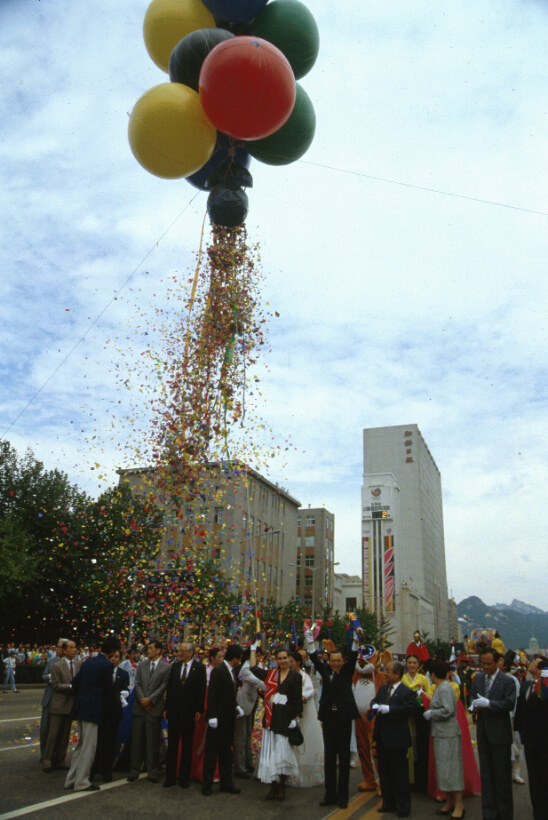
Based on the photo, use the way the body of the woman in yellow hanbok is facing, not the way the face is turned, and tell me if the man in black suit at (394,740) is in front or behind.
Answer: in front

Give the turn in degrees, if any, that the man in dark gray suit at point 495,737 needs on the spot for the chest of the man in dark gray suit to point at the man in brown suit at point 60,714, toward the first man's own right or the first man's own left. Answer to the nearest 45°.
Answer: approximately 45° to the first man's own right

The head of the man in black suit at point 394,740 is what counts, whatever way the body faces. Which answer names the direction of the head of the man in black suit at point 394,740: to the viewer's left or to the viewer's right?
to the viewer's left

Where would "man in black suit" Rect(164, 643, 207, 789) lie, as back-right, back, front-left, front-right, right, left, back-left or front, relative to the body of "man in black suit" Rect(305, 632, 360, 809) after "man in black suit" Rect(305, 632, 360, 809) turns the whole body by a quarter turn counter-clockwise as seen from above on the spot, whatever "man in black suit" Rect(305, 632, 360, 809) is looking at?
back

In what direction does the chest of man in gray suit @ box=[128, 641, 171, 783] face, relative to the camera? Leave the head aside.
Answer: toward the camera

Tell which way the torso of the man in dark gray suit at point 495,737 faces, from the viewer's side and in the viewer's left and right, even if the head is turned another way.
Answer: facing the viewer and to the left of the viewer

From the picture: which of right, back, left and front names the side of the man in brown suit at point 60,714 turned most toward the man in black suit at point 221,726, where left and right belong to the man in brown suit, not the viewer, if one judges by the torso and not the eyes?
front

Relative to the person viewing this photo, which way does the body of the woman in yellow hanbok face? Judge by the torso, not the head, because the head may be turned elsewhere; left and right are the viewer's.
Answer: facing the viewer

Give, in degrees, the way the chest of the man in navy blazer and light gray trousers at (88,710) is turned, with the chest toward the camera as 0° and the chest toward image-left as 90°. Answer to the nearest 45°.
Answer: approximately 225°
